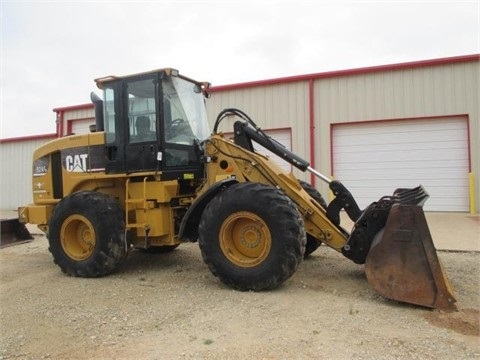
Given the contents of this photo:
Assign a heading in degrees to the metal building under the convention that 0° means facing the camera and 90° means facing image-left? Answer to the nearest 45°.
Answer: approximately 45°

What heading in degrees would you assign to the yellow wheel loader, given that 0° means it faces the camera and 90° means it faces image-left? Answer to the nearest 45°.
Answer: approximately 315°

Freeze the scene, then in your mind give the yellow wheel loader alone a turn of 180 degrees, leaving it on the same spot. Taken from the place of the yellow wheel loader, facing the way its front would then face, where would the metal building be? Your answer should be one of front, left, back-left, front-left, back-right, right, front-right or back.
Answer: right
